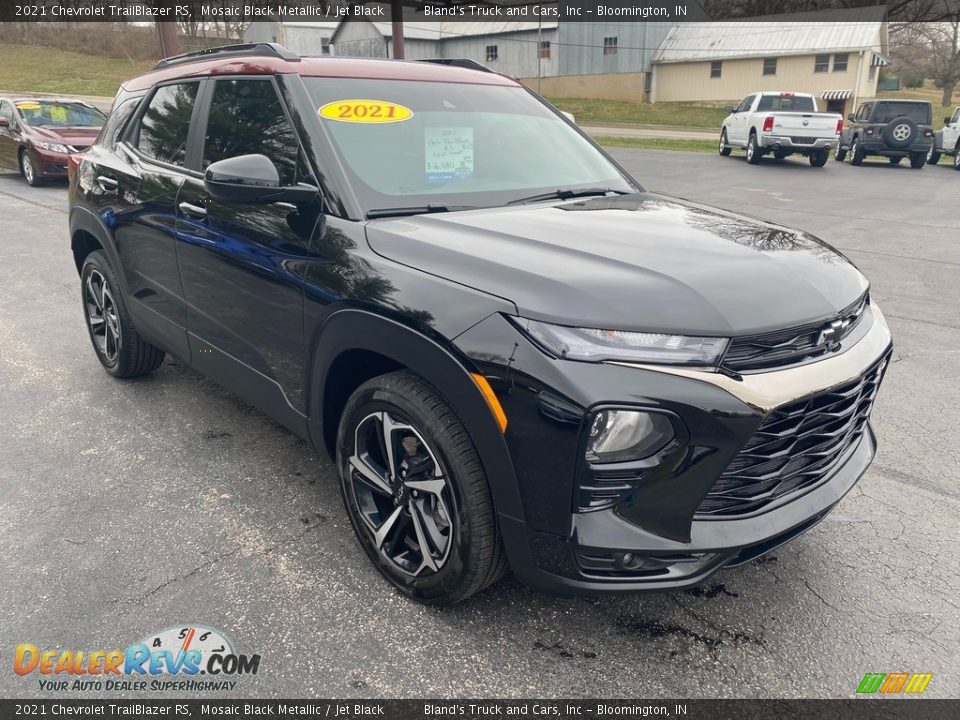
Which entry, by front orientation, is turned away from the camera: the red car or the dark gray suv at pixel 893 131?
the dark gray suv

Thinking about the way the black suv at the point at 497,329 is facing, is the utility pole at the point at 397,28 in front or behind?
behind

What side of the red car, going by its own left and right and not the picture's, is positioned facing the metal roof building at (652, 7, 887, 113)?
left

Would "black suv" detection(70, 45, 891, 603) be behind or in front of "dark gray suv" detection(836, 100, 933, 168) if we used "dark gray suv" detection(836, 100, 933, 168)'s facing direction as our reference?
behind

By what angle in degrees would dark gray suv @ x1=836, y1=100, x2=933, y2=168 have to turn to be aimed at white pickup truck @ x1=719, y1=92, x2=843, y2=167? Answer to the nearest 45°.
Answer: approximately 135° to its left

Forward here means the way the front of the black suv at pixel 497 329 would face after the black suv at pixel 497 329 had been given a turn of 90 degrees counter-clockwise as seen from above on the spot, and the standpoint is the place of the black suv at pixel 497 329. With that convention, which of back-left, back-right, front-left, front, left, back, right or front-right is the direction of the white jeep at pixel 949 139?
front

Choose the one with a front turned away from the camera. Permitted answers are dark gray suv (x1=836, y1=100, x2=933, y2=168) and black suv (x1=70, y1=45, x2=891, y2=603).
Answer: dark gray suv (x1=836, y1=100, x2=933, y2=168)

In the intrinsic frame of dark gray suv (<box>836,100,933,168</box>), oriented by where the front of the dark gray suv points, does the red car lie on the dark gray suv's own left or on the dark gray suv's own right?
on the dark gray suv's own left

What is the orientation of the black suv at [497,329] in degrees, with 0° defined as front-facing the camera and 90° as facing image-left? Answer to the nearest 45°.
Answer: approximately 315°

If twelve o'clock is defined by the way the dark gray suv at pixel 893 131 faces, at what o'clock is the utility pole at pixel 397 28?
The utility pole is roughly at 9 o'clock from the dark gray suv.

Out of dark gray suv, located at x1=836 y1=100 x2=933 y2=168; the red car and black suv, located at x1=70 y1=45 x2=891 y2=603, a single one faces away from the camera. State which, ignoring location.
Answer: dark gray suv, located at x1=836 y1=100 x2=933 y2=168

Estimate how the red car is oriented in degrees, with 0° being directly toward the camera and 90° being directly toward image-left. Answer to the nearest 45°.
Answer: approximately 315°

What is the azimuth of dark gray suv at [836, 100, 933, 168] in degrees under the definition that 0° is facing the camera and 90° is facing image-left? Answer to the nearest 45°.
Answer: approximately 180°
